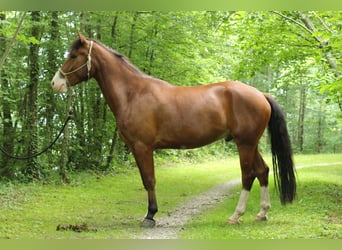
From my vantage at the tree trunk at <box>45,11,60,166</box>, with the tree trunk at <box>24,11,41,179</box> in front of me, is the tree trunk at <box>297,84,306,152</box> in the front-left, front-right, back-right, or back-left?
back-left

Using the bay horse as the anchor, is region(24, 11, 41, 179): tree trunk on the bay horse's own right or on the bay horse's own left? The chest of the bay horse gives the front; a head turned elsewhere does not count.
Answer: on the bay horse's own right

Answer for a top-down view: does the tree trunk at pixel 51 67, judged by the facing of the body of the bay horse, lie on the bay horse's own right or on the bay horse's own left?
on the bay horse's own right

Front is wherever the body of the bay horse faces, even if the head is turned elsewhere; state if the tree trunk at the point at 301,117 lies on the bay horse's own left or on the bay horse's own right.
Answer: on the bay horse's own right

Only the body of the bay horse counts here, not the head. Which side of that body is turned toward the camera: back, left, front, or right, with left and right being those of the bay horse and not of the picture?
left
